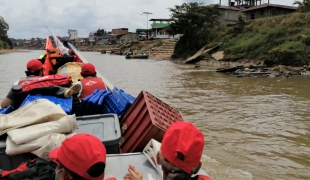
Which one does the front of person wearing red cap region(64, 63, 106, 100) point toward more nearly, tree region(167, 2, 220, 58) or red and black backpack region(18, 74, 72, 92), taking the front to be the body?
the tree

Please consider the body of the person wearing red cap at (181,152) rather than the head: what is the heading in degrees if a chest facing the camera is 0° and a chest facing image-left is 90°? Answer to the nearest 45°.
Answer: approximately 180°

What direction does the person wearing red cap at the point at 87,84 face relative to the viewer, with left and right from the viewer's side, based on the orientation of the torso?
facing away from the viewer

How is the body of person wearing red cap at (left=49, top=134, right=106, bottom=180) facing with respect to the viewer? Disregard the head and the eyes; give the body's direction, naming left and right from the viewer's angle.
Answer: facing away from the viewer and to the left of the viewer

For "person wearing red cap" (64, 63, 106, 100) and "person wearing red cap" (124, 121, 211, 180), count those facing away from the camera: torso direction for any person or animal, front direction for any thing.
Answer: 2

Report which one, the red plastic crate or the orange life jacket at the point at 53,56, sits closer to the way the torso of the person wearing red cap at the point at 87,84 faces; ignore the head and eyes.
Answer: the orange life jacket

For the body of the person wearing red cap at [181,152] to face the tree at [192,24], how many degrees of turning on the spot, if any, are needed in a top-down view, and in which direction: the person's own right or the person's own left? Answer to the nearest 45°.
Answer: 0° — they already face it

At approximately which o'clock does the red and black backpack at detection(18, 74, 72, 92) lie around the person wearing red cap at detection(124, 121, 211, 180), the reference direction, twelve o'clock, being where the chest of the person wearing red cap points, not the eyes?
The red and black backpack is roughly at 11 o'clock from the person wearing red cap.

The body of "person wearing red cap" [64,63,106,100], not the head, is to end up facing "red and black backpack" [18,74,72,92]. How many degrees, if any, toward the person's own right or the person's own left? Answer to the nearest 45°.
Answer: approximately 90° to the person's own left

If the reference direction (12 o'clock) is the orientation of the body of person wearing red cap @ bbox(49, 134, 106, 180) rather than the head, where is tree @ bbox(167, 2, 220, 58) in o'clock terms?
The tree is roughly at 2 o'clock from the person wearing red cap.

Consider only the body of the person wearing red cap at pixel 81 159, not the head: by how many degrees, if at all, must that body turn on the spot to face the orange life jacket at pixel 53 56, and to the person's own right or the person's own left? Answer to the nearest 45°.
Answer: approximately 45° to the person's own right
